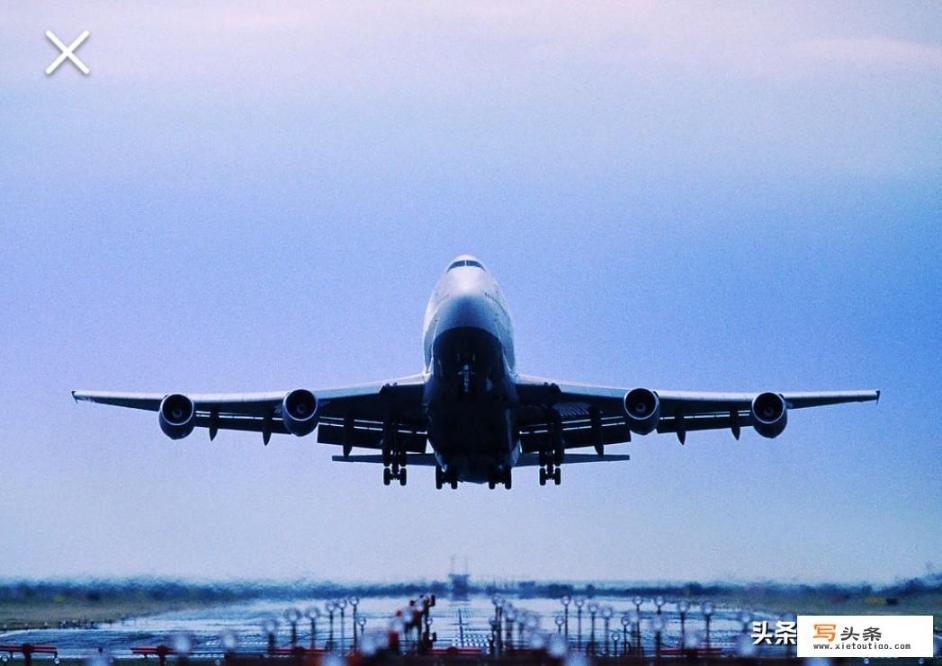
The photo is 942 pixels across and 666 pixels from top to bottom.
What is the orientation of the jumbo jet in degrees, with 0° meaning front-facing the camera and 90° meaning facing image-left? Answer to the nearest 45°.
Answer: approximately 0°

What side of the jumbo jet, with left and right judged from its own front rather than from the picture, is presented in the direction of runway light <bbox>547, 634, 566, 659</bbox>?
front
